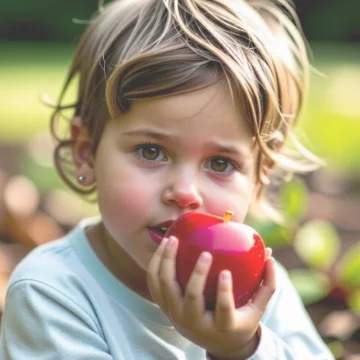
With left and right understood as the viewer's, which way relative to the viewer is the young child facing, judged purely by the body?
facing the viewer and to the right of the viewer
